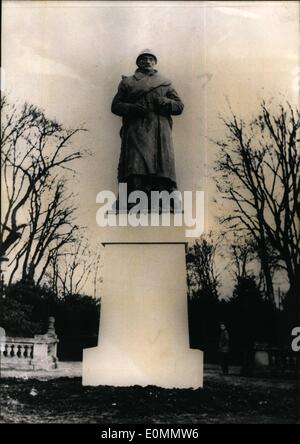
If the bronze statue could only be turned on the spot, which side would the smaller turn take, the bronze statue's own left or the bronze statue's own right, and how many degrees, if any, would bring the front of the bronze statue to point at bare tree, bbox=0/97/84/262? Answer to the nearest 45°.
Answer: approximately 135° to the bronze statue's own right

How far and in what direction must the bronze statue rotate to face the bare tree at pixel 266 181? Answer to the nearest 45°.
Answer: approximately 135° to its left

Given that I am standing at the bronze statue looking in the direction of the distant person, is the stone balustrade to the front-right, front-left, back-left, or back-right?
back-left

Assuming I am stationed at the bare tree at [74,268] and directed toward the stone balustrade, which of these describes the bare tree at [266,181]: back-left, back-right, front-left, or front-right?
back-left

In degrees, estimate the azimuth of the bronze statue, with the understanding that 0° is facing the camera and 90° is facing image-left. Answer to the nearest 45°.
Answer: approximately 0°
